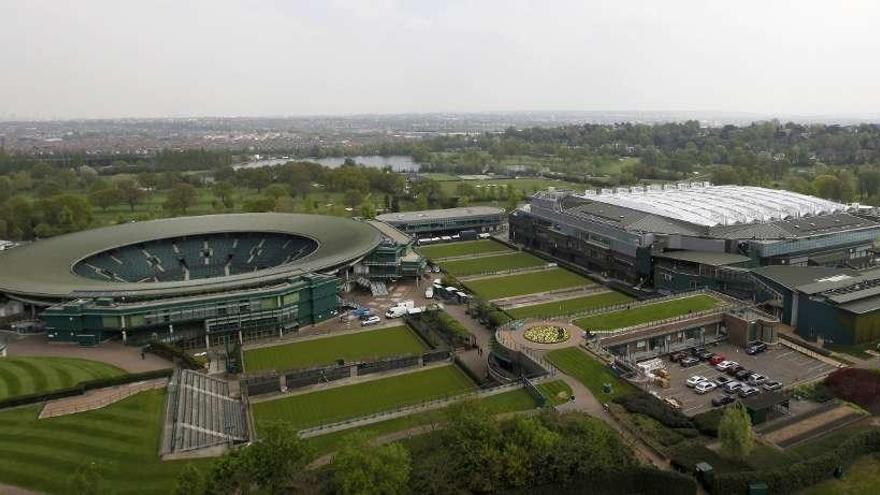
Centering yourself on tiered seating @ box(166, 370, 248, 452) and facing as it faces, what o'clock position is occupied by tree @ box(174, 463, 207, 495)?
The tree is roughly at 3 o'clock from the tiered seating.

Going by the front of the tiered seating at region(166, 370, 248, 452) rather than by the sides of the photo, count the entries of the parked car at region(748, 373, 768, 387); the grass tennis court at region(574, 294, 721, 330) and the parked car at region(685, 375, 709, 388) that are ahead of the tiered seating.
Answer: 3

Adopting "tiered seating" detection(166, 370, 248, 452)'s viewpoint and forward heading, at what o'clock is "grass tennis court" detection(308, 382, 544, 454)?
The grass tennis court is roughly at 1 o'clock from the tiered seating.

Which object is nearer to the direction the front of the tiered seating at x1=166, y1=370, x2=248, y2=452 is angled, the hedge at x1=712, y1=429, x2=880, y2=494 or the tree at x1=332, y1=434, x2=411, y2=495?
the hedge

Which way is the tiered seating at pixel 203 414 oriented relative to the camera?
to the viewer's right
